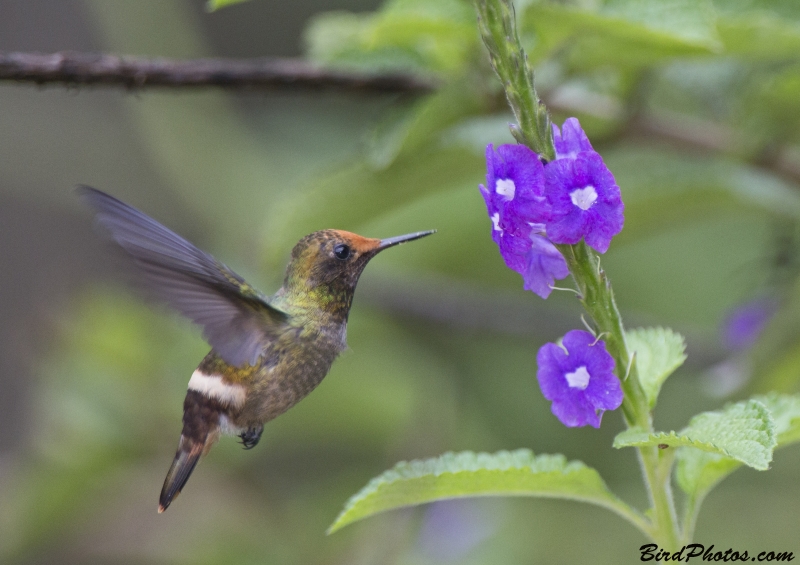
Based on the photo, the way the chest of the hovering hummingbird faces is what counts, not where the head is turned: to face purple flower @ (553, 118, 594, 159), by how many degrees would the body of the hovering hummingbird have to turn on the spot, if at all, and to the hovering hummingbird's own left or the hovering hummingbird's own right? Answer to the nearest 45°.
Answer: approximately 45° to the hovering hummingbird's own right

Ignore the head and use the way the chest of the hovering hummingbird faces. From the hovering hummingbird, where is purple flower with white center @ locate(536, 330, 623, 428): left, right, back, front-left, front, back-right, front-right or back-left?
front-right

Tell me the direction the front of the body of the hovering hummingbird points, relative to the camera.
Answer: to the viewer's right

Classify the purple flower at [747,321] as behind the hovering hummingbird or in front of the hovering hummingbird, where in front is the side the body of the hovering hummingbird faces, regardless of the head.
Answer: in front
